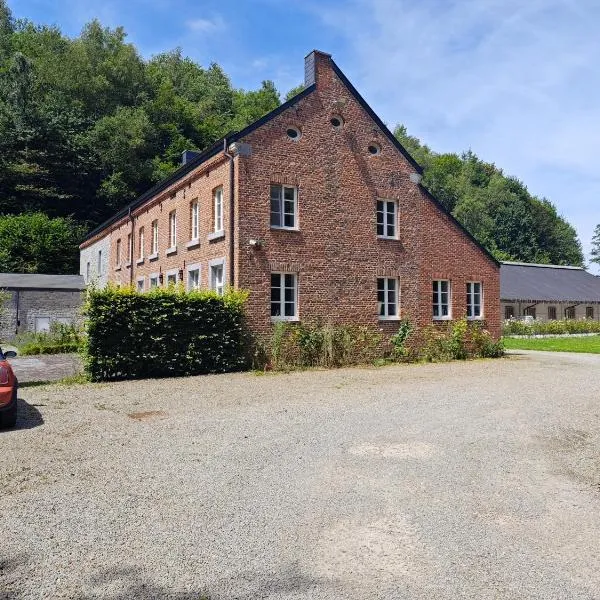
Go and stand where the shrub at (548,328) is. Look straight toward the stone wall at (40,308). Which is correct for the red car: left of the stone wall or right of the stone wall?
left
